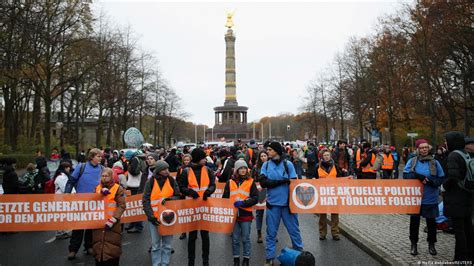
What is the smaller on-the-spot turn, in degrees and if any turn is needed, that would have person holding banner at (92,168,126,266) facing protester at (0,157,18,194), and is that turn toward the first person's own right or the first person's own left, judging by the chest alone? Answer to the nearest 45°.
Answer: approximately 90° to the first person's own right

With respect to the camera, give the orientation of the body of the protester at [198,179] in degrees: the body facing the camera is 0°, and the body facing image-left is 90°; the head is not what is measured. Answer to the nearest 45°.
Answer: approximately 0°

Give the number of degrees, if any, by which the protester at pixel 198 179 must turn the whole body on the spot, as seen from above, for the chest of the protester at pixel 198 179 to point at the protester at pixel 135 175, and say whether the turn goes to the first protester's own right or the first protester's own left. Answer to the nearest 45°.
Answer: approximately 135° to the first protester's own right

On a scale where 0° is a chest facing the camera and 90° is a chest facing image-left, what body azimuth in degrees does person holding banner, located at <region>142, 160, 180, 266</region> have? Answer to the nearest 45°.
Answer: approximately 0°

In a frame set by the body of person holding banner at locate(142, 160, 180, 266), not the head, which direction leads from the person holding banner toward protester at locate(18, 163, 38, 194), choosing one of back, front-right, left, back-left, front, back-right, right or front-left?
back-right

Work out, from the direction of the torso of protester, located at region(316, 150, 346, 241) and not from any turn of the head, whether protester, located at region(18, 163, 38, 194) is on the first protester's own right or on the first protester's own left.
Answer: on the first protester's own right

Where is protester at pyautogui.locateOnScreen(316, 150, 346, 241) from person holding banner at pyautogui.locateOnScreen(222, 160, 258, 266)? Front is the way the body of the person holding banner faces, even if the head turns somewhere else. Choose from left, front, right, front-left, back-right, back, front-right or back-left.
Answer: back-left

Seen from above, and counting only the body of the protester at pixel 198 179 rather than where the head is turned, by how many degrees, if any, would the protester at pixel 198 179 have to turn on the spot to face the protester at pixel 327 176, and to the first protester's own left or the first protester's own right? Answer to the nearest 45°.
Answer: approximately 135° to the first protester's own left

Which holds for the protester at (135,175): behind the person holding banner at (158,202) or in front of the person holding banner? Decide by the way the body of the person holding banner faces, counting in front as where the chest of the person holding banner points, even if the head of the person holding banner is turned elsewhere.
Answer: behind

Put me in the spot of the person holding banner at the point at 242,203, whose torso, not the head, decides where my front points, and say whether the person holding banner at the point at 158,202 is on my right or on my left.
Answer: on my right

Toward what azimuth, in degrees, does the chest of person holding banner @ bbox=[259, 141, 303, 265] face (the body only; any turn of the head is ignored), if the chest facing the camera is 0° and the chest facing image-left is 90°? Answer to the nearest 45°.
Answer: approximately 45°

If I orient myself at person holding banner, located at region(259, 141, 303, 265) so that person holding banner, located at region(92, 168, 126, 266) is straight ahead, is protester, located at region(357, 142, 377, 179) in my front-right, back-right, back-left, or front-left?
back-right
